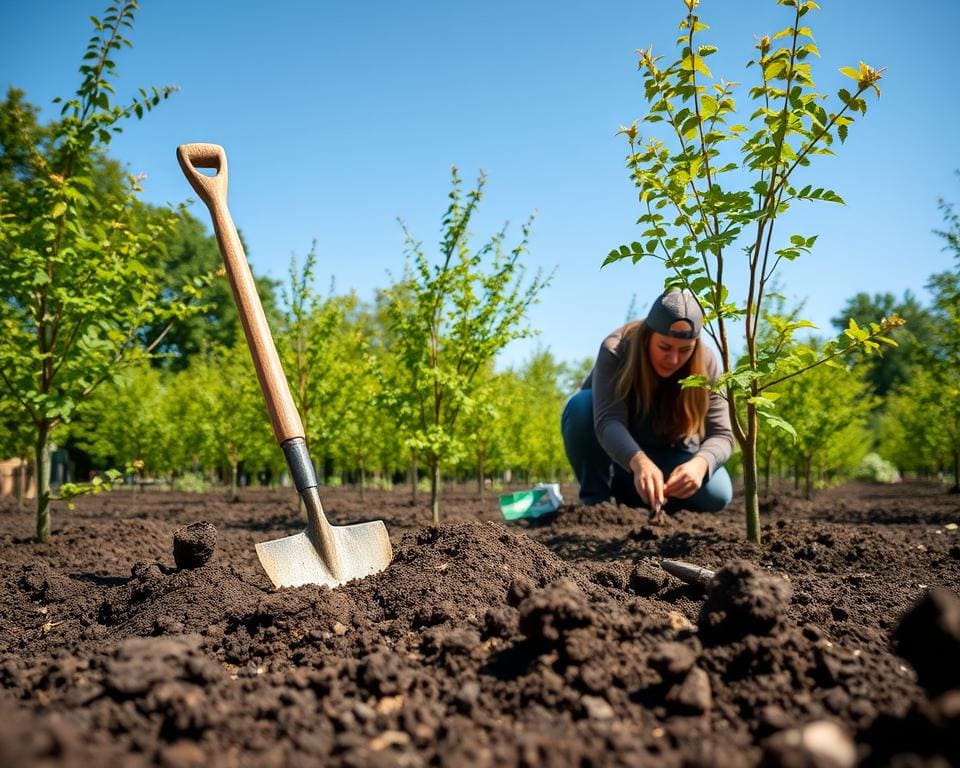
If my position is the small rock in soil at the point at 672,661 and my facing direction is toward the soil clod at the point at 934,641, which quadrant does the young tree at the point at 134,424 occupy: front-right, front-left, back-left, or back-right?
back-left

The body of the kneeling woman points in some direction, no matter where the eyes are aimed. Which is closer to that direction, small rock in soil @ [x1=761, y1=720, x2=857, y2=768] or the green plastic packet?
the small rock in soil

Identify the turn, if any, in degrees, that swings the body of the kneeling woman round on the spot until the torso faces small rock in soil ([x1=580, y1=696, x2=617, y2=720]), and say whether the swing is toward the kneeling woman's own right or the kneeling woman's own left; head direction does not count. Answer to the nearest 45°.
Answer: approximately 45° to the kneeling woman's own right

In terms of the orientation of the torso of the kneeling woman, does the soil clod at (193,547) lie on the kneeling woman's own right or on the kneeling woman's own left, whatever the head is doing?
on the kneeling woman's own right

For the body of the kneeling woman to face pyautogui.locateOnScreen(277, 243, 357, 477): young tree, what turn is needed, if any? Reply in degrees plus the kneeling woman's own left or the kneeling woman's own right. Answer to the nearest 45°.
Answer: approximately 180°

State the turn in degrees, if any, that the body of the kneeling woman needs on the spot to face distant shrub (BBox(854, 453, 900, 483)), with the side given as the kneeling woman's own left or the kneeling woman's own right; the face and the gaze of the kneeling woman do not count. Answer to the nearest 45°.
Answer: approximately 135° to the kneeling woman's own left

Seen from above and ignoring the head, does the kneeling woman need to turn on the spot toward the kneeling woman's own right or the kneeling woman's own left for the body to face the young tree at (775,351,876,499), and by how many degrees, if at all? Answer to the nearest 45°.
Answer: approximately 135° to the kneeling woman's own left

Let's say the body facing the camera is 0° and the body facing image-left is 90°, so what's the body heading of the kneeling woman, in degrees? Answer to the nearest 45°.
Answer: approximately 315°

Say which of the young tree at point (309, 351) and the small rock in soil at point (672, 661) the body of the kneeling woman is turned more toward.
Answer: the small rock in soil

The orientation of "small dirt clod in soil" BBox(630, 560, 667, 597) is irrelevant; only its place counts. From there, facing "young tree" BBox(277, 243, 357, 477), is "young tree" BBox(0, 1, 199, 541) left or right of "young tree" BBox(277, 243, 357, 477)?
left

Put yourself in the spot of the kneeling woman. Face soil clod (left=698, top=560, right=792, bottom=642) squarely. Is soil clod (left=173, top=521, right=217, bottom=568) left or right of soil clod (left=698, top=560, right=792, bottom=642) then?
right

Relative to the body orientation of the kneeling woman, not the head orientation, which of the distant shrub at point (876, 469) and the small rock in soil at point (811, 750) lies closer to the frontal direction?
the small rock in soil
